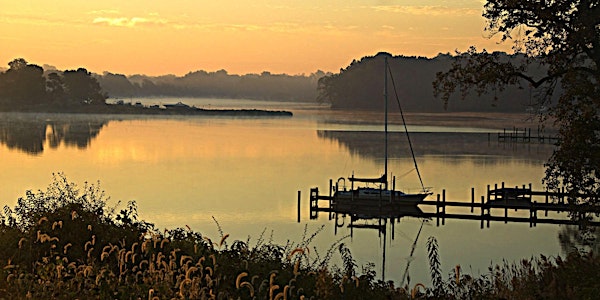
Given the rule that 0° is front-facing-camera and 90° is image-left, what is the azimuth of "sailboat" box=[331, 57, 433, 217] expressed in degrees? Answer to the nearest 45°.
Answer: approximately 270°

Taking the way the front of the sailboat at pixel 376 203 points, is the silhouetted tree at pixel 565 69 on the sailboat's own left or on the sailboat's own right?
on the sailboat's own right
